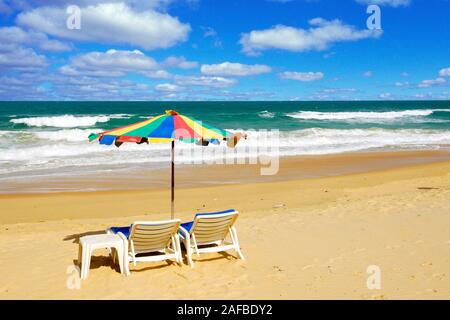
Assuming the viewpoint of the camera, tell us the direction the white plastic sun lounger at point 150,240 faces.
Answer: facing away from the viewer and to the left of the viewer

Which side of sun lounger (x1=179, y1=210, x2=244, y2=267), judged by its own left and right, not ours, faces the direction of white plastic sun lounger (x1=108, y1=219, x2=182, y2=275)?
left

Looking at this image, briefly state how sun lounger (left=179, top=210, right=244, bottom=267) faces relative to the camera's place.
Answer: facing away from the viewer and to the left of the viewer

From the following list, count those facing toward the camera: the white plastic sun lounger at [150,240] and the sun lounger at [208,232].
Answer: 0
